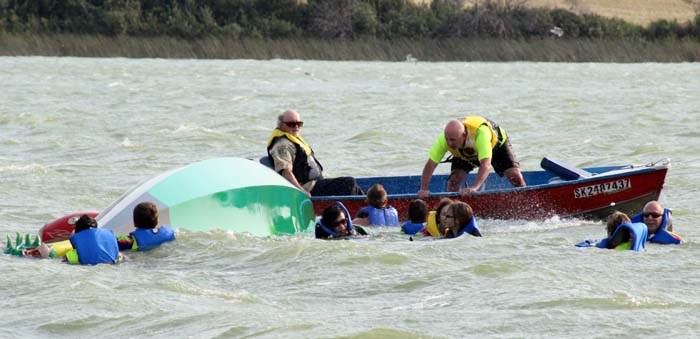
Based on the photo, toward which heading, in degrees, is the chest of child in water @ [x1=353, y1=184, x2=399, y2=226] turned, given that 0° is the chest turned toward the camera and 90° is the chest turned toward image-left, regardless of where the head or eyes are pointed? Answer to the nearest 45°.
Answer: approximately 180°

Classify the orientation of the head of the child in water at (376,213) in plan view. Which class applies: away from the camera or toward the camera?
away from the camera

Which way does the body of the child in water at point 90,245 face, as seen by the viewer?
away from the camera

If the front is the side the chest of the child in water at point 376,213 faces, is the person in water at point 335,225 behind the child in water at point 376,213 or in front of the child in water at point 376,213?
behind

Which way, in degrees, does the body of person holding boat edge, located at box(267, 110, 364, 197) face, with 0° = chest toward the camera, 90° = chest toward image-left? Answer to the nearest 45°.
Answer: approximately 315°

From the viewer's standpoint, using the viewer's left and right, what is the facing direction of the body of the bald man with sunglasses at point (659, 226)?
facing the viewer and to the left of the viewer

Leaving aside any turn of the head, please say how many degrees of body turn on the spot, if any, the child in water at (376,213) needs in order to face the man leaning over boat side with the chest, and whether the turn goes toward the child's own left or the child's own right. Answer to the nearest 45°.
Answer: approximately 45° to the child's own right

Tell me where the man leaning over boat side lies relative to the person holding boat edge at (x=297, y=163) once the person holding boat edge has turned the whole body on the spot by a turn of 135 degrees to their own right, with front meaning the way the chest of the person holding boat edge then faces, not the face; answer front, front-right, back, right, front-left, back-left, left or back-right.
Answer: back

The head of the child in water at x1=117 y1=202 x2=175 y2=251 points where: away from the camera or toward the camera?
away from the camera

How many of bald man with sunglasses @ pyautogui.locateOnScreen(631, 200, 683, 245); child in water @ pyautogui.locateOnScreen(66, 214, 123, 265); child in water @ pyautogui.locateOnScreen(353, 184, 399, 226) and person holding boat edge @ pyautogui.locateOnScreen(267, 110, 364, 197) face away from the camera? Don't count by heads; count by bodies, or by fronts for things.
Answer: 2

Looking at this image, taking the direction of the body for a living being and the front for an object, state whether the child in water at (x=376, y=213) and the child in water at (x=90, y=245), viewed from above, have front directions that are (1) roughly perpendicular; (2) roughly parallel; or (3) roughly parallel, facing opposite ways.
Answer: roughly parallel

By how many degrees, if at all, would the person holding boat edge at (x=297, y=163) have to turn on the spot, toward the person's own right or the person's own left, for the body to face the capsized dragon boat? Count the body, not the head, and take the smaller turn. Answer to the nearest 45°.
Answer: approximately 90° to the person's own right
